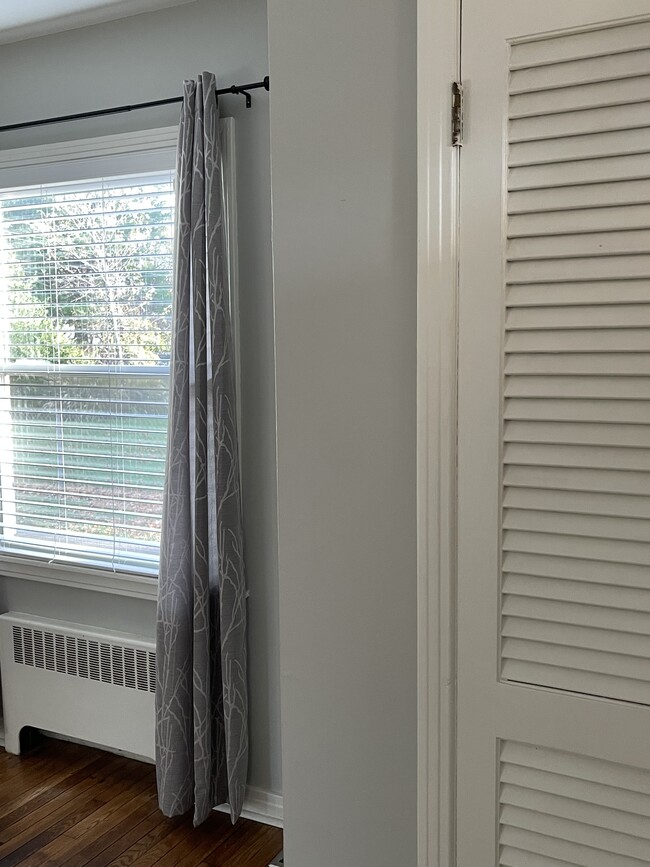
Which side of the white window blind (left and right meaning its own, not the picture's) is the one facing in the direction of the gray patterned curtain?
left

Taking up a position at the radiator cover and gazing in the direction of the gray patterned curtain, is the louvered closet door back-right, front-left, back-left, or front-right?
front-right

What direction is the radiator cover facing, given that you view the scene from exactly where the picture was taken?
facing the viewer and to the left of the viewer

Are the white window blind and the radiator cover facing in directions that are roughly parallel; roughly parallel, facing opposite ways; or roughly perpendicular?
roughly parallel

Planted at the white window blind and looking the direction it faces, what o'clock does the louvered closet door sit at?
The louvered closet door is roughly at 10 o'clock from the white window blind.

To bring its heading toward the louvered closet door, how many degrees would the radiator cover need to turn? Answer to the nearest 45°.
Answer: approximately 45° to its left

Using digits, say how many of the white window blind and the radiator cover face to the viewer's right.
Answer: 0
